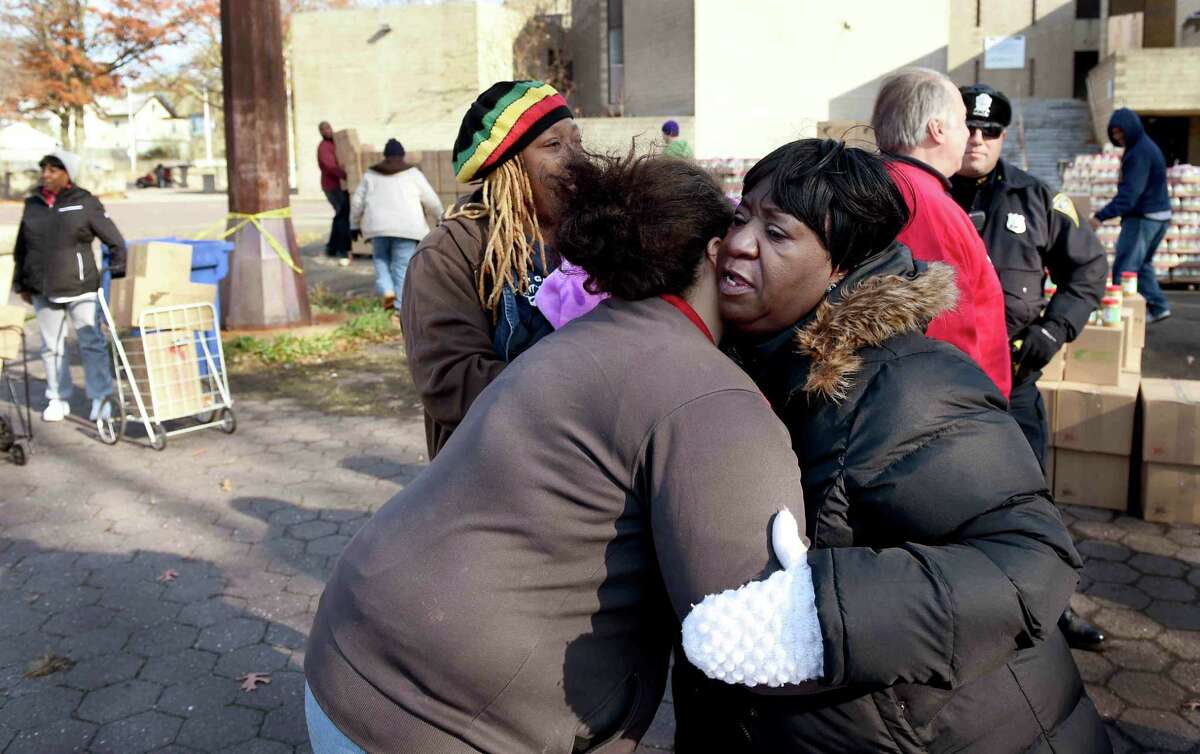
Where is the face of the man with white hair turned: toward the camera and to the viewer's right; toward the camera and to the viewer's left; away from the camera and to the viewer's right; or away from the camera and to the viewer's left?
away from the camera and to the viewer's right

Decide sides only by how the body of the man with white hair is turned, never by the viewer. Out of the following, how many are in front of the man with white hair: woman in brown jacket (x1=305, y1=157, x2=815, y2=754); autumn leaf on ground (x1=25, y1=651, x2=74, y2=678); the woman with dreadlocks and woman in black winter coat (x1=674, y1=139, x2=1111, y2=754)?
0

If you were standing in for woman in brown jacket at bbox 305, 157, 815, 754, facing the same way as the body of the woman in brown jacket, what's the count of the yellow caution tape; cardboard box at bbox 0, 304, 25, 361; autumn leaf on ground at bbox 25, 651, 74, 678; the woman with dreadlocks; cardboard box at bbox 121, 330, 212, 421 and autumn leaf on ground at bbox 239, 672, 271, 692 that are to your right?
0

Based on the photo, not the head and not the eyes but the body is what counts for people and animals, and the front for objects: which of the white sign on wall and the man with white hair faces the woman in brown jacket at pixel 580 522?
the white sign on wall

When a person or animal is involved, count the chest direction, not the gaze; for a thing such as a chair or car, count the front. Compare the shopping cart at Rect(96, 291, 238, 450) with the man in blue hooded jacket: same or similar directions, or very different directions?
very different directions

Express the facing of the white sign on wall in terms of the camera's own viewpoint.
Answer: facing the viewer

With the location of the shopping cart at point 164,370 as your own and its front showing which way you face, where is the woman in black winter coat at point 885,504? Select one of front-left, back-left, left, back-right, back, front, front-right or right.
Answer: front-right

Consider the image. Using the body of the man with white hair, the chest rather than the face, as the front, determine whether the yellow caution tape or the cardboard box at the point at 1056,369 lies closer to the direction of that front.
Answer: the cardboard box

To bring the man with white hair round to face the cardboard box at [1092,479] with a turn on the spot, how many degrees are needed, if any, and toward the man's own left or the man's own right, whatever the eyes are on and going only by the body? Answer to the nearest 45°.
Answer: approximately 45° to the man's own left

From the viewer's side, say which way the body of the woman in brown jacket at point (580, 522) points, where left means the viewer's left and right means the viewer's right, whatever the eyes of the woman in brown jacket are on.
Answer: facing away from the viewer and to the right of the viewer

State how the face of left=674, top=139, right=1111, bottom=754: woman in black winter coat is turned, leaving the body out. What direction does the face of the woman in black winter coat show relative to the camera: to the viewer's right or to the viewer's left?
to the viewer's left

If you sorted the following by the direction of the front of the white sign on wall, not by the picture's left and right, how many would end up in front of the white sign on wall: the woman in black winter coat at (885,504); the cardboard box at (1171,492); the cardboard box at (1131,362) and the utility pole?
4

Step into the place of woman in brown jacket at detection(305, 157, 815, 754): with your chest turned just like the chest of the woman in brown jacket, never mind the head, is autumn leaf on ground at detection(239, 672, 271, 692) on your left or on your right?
on your left
